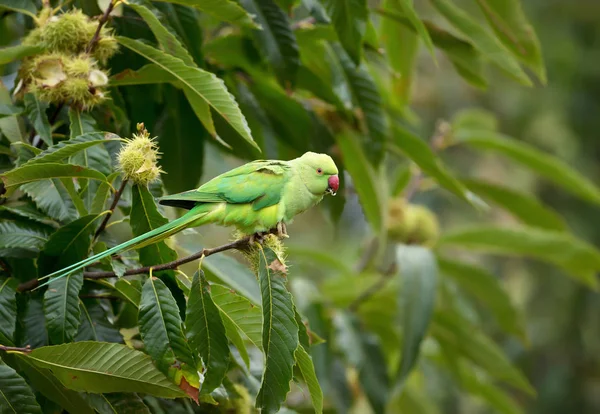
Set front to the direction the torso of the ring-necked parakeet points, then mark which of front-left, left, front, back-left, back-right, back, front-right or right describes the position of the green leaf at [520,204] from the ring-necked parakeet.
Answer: front-left

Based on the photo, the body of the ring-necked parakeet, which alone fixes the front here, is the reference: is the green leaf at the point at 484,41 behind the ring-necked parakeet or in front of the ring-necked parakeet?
in front

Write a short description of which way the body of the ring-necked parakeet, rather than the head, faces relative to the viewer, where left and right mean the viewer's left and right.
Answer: facing to the right of the viewer

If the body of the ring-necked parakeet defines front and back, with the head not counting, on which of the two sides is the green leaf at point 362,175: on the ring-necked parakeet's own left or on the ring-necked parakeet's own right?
on the ring-necked parakeet's own left

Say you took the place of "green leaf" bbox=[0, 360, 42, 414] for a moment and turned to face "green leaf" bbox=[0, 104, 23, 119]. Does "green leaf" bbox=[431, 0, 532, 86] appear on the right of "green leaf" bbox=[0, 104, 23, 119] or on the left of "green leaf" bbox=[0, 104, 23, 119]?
right

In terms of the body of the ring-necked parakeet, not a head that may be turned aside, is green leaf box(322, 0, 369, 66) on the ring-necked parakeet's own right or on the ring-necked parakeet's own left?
on the ring-necked parakeet's own left
